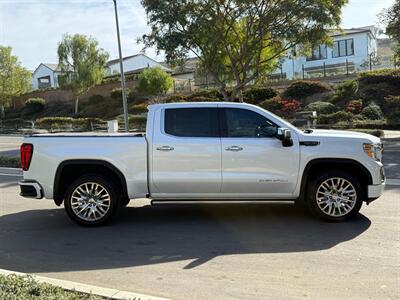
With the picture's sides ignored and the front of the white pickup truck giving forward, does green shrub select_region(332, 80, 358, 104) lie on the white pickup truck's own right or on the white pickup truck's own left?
on the white pickup truck's own left

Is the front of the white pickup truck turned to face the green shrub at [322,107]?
no

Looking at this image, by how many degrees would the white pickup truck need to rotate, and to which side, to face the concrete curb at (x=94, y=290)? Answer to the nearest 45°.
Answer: approximately 135° to its right

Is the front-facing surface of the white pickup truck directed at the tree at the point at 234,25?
no

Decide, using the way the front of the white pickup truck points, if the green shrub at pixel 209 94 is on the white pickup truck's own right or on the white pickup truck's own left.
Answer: on the white pickup truck's own left

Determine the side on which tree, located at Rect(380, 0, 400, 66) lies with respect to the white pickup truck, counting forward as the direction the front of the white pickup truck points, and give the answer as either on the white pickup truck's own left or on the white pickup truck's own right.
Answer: on the white pickup truck's own left

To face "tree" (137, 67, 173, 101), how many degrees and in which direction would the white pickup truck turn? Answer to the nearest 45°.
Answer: approximately 90° to its left

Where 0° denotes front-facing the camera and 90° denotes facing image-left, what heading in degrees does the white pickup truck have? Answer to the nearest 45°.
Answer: approximately 270°

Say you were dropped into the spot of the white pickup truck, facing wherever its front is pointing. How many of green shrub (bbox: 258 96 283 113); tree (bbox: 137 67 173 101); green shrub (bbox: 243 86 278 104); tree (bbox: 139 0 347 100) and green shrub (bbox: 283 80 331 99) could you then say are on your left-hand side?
5

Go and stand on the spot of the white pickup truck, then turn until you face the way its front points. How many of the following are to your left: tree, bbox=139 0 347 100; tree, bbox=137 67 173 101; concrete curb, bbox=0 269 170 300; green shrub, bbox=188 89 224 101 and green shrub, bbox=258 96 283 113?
4

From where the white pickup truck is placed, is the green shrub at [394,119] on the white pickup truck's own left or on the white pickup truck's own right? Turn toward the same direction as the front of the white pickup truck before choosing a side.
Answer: on the white pickup truck's own left

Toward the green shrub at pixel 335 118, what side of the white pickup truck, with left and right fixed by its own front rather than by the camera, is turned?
left

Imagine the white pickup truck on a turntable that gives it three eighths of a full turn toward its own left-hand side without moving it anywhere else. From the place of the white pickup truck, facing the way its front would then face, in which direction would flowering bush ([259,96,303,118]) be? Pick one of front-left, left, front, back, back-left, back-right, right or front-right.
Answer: front-right

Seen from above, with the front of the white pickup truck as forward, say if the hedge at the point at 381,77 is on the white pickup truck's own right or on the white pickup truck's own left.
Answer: on the white pickup truck's own left

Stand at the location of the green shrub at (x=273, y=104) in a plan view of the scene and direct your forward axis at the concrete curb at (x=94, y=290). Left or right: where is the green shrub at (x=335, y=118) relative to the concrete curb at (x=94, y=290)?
left

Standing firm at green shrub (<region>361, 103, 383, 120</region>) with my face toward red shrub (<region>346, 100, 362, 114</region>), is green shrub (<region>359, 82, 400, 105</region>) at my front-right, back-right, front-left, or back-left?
front-right

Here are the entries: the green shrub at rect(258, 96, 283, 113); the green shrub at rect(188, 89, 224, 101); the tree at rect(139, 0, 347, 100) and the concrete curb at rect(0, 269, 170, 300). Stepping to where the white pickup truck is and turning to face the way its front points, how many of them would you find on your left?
3
